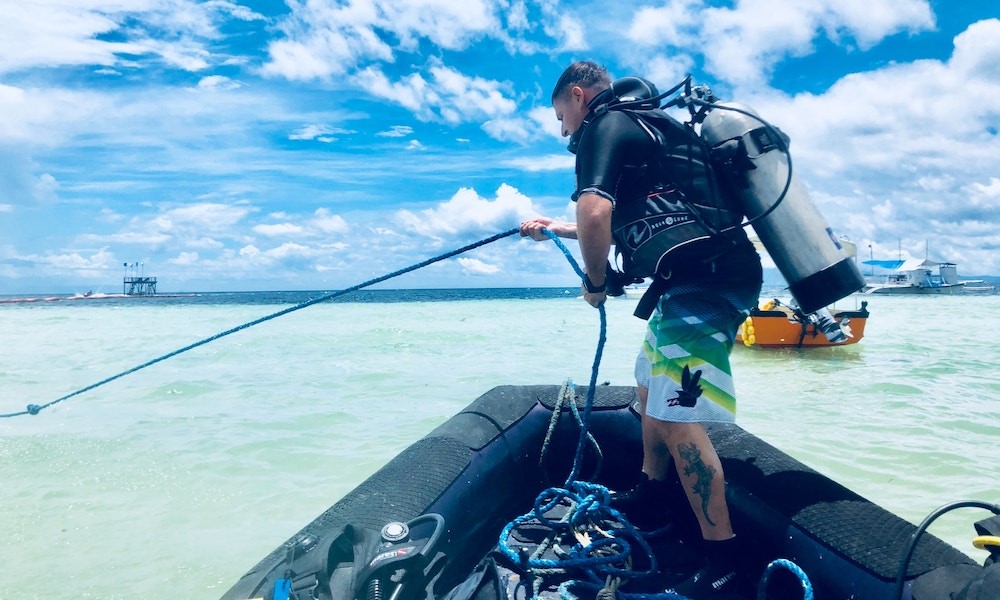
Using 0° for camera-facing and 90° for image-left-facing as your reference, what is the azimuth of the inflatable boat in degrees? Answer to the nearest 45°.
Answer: approximately 180°

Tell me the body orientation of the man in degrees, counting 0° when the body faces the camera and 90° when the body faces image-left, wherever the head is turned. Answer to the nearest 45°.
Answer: approximately 90°
